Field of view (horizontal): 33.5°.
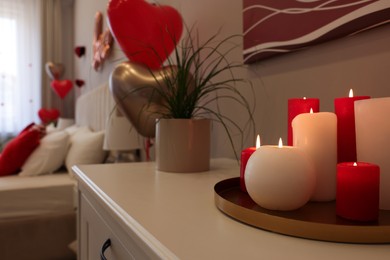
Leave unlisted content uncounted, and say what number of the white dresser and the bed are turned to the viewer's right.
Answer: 0

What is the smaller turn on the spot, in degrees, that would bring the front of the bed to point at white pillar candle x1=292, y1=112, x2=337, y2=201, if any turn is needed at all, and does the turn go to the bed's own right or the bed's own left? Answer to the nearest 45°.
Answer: approximately 90° to the bed's own left

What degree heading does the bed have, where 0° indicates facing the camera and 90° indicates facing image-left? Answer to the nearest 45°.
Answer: approximately 90°

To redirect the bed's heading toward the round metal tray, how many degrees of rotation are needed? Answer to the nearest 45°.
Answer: approximately 90° to its left

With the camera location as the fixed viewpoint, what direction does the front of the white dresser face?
facing the viewer and to the left of the viewer

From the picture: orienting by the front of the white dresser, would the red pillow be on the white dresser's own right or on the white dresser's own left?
on the white dresser's own right
